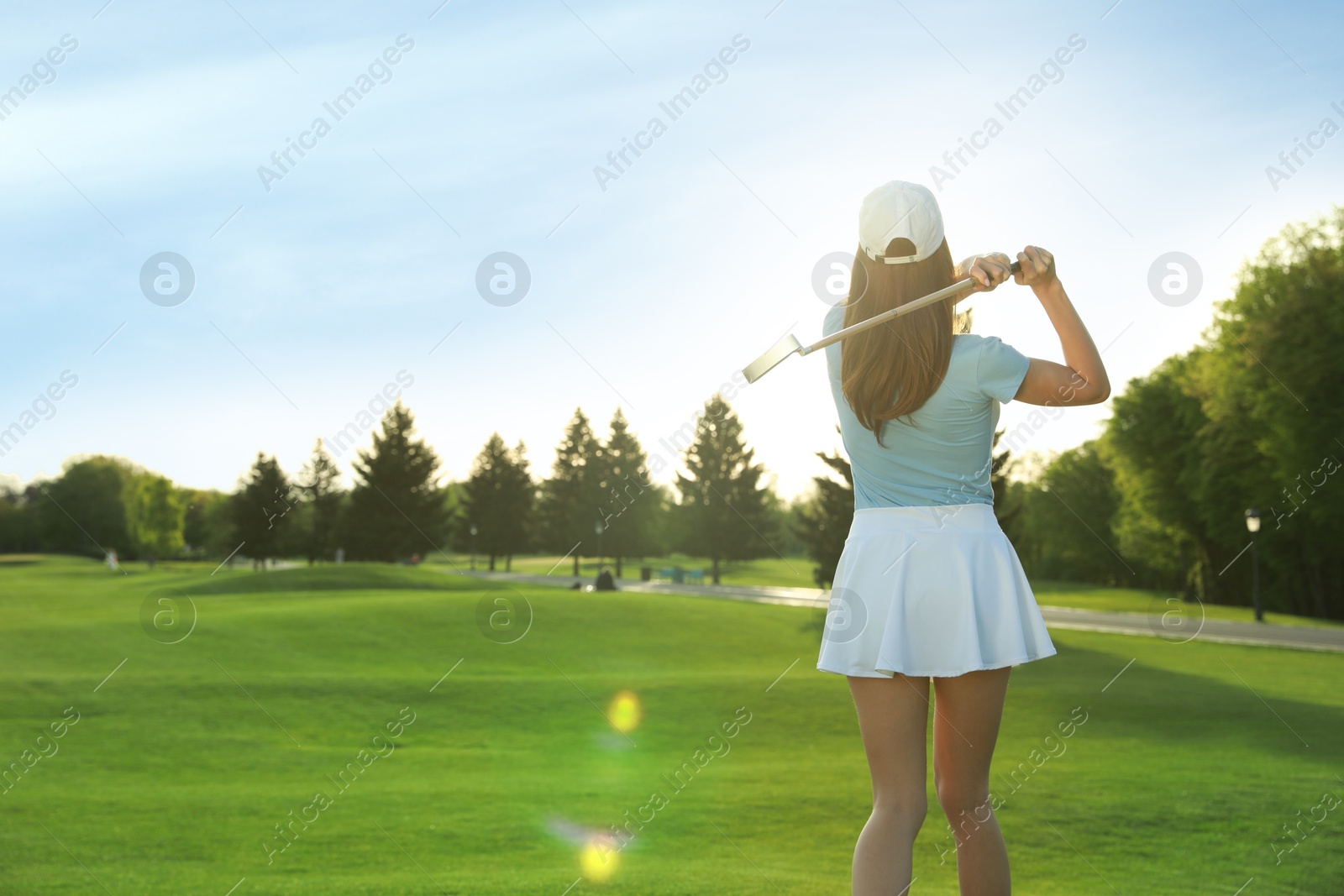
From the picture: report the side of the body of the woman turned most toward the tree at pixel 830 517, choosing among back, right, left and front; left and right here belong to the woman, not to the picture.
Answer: front

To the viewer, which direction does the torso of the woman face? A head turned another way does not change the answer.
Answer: away from the camera

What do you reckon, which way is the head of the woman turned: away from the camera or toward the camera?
away from the camera
